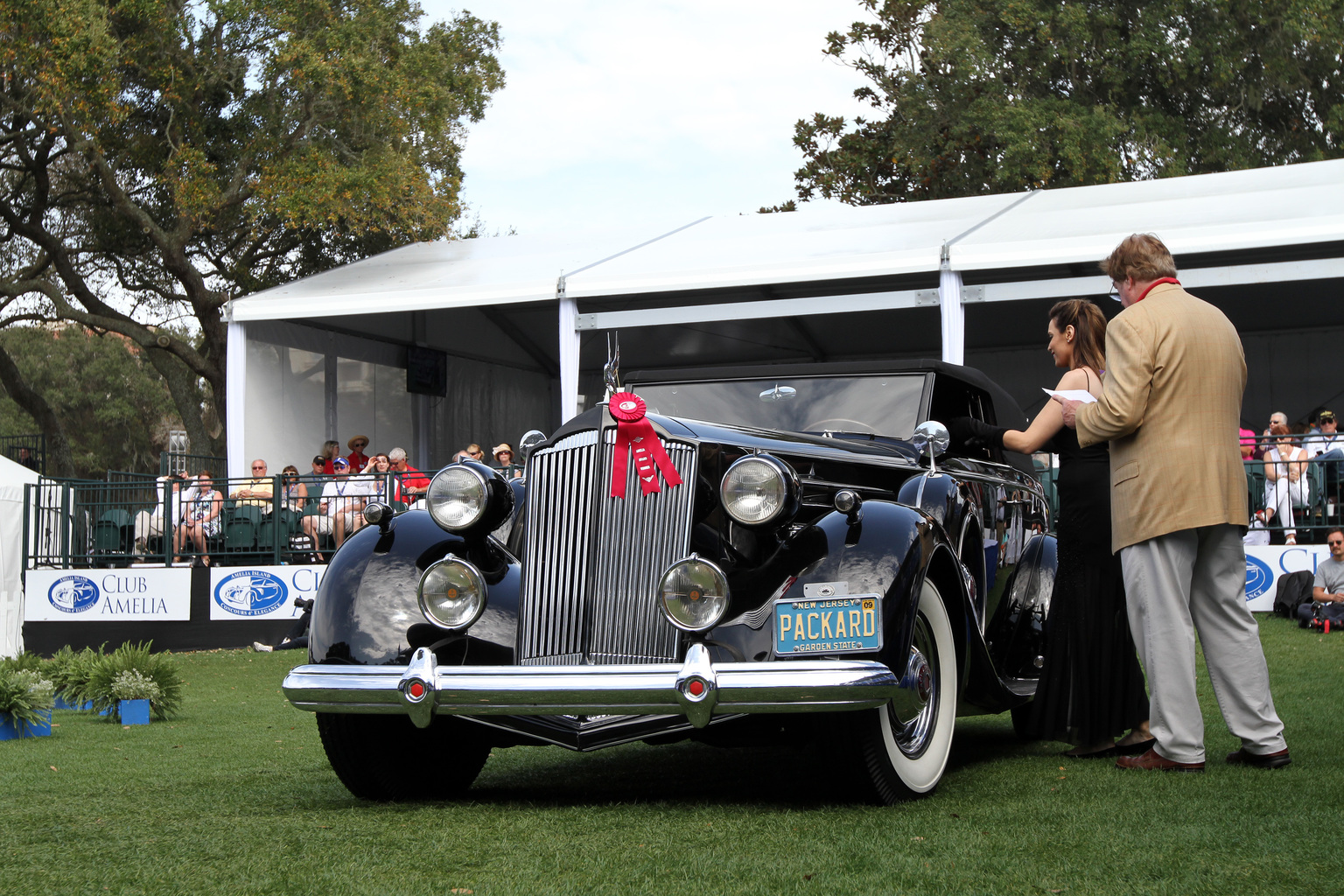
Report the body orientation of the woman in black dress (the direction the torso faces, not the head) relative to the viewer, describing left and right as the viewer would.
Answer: facing to the left of the viewer

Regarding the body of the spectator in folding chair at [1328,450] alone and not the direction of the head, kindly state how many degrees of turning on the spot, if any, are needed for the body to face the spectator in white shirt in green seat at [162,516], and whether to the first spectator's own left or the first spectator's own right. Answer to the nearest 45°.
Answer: approximately 90° to the first spectator's own right

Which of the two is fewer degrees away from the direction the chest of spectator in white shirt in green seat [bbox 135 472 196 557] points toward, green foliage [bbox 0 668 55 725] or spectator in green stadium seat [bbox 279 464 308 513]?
the green foliage

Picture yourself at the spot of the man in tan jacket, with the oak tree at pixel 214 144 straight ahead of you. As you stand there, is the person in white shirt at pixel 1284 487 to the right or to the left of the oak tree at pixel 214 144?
right

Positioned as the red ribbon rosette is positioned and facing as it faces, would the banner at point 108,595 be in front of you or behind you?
behind

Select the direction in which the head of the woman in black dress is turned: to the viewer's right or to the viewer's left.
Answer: to the viewer's left

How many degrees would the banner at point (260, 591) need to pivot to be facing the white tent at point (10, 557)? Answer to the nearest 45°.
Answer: approximately 135° to its right

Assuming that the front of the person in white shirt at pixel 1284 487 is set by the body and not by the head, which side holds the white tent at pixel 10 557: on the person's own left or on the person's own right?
on the person's own right

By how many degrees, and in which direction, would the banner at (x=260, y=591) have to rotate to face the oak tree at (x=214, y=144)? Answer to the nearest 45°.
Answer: approximately 180°

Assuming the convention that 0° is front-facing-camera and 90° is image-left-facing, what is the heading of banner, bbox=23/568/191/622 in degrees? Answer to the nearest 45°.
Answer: approximately 0°

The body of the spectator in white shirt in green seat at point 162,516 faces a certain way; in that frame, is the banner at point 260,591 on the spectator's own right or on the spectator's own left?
on the spectator's own left

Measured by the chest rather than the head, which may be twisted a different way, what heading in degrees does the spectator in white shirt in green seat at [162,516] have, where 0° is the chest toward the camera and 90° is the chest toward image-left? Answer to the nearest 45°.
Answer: approximately 45°

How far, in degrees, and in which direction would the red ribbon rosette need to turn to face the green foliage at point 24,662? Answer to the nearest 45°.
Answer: approximately 135° to its right
